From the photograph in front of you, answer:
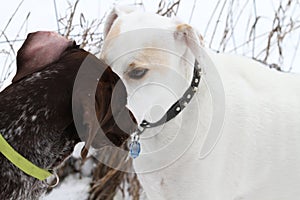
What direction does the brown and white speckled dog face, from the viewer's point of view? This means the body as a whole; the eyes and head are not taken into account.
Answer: to the viewer's right

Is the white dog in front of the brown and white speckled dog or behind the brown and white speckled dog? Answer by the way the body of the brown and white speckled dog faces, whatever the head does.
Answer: in front
